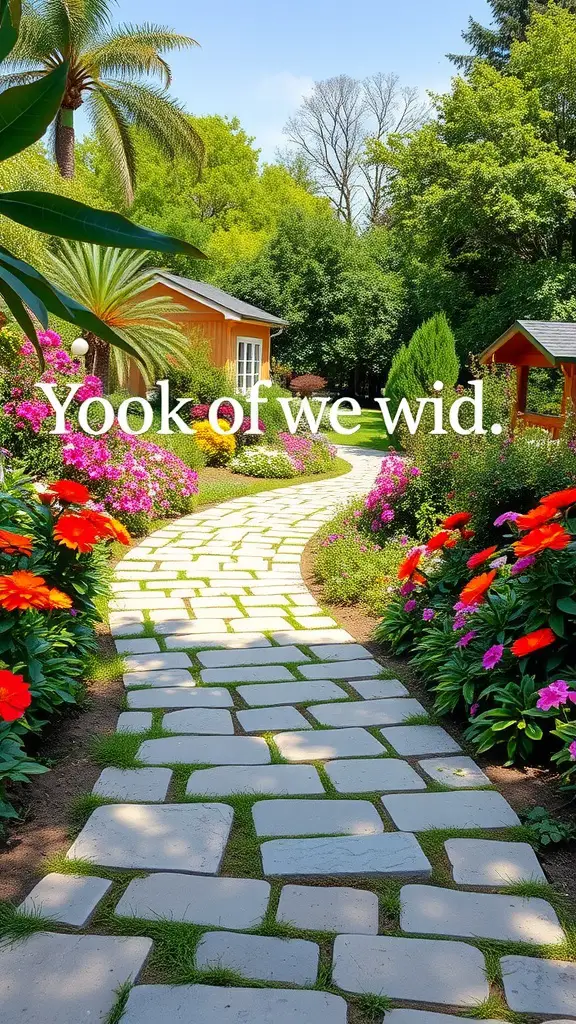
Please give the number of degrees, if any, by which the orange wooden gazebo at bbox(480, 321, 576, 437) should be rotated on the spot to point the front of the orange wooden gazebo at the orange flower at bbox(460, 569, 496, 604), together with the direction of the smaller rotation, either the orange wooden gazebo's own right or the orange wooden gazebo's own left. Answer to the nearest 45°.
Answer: approximately 45° to the orange wooden gazebo's own left

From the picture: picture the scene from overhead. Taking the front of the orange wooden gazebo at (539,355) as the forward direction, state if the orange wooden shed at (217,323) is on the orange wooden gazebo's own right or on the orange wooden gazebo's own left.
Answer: on the orange wooden gazebo's own right

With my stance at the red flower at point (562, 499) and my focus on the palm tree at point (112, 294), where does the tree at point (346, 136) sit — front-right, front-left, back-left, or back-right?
front-right

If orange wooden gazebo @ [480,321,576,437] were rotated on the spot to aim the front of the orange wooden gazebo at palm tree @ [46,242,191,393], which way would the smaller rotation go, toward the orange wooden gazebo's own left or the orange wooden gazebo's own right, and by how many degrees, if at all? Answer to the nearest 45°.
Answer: approximately 45° to the orange wooden gazebo's own right

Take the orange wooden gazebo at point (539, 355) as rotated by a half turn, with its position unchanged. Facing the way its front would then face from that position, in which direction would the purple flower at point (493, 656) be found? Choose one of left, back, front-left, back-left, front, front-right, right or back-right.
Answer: back-right

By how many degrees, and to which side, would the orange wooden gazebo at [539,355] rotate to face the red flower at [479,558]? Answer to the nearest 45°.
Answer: approximately 45° to its left

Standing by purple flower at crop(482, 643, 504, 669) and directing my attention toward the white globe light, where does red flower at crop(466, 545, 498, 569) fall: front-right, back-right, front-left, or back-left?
front-right

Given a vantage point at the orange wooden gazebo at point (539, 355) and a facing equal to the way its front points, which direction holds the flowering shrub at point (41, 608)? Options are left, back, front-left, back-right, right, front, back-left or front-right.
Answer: front-left

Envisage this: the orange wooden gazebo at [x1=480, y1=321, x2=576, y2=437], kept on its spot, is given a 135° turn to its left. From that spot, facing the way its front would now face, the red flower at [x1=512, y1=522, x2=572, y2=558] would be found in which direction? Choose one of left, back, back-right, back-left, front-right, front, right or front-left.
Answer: right

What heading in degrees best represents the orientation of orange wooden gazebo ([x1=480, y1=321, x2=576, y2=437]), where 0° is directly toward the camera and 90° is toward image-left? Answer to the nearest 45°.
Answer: approximately 45°

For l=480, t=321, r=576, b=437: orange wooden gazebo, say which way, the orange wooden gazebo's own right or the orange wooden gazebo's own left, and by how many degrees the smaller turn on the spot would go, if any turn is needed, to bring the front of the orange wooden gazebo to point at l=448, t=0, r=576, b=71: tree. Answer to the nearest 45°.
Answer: approximately 135° to the orange wooden gazebo's own right

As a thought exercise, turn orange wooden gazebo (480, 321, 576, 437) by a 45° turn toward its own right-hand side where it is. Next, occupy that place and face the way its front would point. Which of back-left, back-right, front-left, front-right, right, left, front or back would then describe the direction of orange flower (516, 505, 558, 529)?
left

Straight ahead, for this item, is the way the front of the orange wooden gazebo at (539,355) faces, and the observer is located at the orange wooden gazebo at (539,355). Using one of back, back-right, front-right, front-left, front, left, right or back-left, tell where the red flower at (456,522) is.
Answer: front-left

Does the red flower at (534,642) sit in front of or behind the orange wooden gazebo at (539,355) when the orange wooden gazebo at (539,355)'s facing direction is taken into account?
in front

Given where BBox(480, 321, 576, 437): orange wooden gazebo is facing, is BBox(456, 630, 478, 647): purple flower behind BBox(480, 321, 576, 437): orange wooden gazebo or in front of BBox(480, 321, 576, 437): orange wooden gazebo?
in front

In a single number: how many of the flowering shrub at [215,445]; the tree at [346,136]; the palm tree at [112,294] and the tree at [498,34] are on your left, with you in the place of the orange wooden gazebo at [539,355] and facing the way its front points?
0
